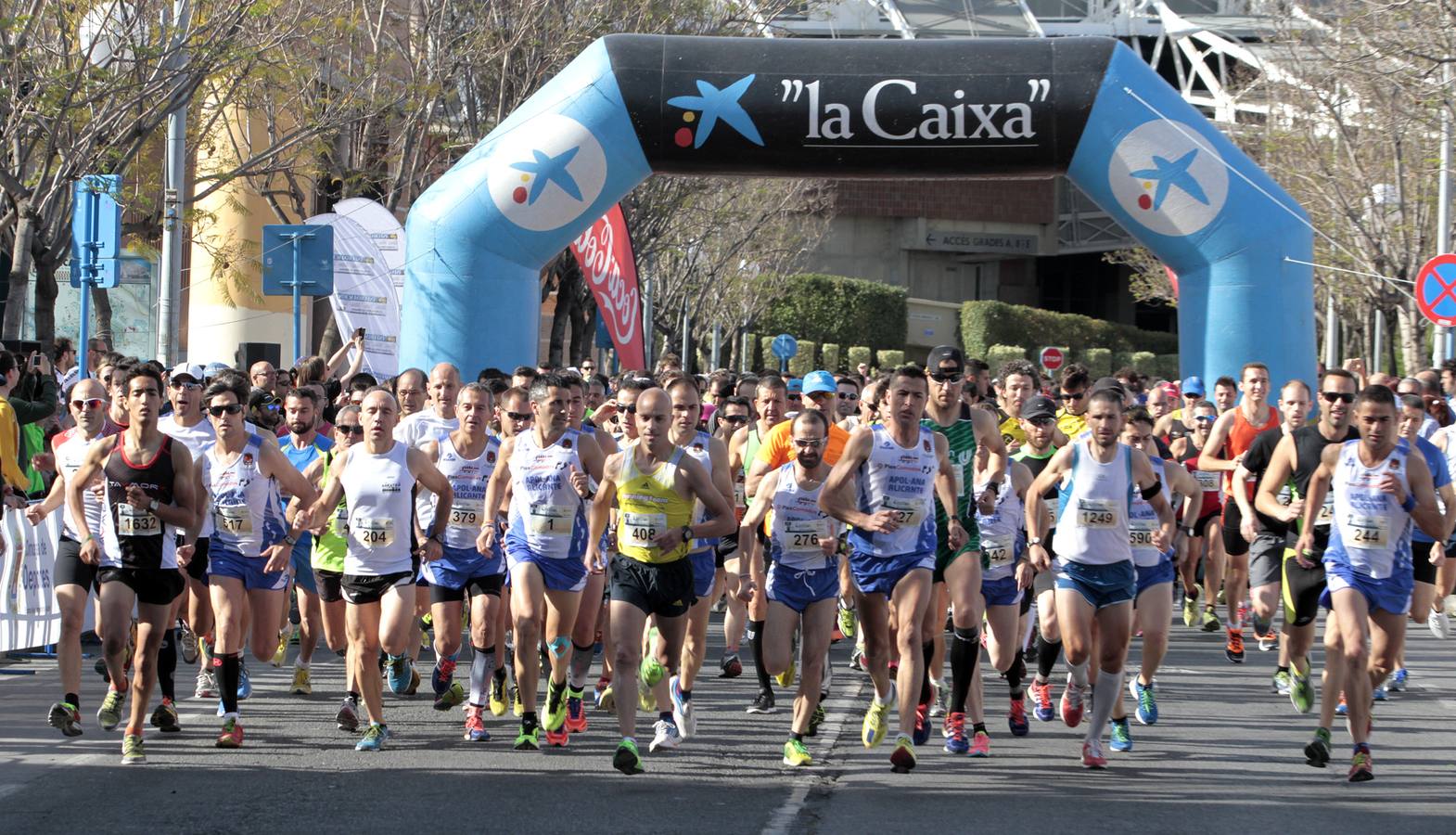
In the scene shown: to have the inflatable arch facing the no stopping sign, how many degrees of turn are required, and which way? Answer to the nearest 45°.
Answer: approximately 90° to its left

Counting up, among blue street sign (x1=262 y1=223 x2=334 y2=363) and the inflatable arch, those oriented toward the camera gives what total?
1

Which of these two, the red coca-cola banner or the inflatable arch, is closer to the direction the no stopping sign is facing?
the inflatable arch

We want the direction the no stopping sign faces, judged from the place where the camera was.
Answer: facing the viewer

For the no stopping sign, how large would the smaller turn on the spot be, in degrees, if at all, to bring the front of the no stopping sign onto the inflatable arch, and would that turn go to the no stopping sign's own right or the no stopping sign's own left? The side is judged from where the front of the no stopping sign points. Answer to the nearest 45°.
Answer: approximately 45° to the no stopping sign's own right

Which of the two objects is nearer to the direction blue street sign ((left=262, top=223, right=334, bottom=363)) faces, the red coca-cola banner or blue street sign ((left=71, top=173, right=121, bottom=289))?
the red coca-cola banner

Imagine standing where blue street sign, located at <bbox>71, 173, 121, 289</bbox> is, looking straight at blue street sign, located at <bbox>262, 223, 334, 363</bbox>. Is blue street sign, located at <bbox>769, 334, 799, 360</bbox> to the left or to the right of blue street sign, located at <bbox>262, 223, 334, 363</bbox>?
left

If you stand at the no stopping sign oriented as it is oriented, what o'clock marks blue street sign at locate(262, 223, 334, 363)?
The blue street sign is roughly at 2 o'clock from the no stopping sign.

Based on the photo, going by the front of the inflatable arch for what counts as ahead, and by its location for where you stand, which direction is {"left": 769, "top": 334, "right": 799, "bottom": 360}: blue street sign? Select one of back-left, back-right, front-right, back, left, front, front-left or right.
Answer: back

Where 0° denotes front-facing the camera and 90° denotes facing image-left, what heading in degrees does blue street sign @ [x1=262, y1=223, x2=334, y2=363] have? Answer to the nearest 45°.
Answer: approximately 180°

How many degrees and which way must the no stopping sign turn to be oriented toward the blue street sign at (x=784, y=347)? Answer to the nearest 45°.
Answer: approximately 135° to its right
